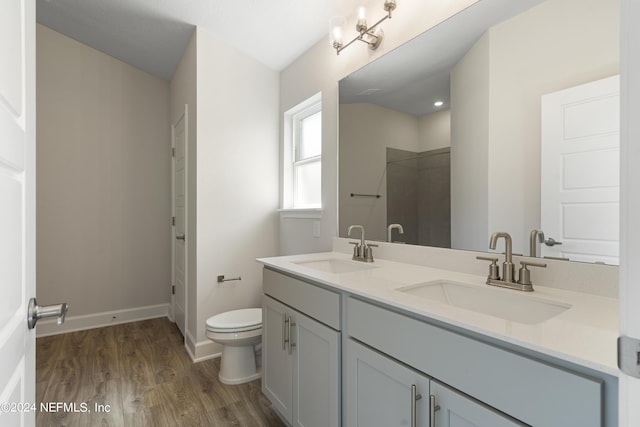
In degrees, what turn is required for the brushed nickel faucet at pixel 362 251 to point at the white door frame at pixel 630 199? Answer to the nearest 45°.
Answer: approximately 45° to its left

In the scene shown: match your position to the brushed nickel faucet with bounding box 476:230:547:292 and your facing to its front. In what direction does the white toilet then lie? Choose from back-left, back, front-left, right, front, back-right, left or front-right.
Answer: front-right

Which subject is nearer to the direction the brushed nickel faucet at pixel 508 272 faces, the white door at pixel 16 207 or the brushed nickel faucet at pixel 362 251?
the white door

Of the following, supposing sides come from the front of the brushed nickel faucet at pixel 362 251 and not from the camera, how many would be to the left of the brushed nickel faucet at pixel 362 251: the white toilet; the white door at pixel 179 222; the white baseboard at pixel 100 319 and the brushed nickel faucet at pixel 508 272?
1

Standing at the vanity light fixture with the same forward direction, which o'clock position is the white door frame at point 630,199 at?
The white door frame is roughly at 10 o'clock from the vanity light fixture.

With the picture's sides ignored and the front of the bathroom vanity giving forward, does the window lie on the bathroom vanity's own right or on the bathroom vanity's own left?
on the bathroom vanity's own right

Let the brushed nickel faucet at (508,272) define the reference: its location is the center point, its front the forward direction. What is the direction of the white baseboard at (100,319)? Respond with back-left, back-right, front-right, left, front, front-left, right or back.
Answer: front-right

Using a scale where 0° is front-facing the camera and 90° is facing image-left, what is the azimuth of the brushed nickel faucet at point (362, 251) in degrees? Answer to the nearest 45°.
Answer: approximately 45°

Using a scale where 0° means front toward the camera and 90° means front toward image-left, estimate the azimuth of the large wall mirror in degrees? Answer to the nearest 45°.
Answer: approximately 45°
